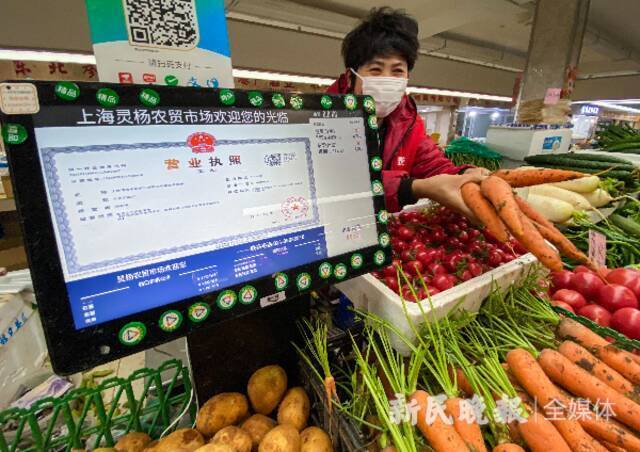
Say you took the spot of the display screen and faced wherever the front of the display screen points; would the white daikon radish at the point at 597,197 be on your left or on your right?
on your left

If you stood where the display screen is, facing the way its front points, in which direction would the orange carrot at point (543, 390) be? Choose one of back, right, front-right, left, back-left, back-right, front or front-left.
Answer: front-left

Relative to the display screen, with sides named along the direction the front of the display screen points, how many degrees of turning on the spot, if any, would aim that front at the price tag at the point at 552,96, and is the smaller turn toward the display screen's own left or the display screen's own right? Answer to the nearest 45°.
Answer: approximately 90° to the display screen's own left

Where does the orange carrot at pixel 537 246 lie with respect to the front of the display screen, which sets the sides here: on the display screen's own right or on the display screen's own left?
on the display screen's own left

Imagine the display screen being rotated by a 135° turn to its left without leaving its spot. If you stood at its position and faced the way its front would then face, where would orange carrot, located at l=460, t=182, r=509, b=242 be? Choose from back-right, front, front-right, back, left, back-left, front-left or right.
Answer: right

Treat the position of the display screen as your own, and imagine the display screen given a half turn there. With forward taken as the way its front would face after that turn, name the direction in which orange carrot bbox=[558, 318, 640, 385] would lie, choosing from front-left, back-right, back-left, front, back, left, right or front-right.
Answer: back-right

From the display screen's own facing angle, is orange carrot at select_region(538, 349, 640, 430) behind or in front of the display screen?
in front

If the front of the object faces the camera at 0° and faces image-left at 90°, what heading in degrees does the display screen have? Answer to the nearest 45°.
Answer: approximately 315°

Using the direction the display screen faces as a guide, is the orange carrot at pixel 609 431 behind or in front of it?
in front

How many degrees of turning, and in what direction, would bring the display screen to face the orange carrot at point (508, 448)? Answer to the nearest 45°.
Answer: approximately 45° to its left
